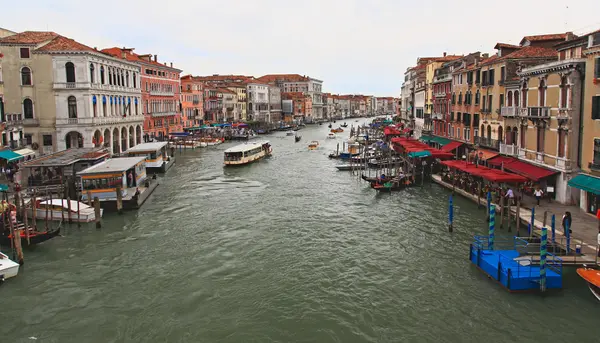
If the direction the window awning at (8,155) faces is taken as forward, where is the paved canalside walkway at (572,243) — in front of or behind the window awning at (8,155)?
in front

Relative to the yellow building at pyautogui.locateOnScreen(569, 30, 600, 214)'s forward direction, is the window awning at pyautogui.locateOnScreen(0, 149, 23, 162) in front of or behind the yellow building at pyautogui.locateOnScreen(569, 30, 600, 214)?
in front

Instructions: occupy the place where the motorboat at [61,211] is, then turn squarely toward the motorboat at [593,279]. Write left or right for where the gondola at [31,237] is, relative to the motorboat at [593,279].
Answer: right

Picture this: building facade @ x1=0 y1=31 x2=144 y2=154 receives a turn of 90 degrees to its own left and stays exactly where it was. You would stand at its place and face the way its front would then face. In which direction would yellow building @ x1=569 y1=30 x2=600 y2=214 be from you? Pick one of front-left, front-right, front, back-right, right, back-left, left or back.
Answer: right

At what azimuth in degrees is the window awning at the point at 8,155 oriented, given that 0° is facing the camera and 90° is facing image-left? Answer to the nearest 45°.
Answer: approximately 315°

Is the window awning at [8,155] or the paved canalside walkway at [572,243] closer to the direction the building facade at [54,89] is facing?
the paved canalside walkway

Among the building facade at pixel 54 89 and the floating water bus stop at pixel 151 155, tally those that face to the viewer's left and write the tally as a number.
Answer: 0

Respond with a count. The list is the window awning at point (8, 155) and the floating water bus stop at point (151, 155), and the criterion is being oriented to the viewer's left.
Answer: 0

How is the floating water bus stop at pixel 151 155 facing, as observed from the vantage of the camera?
facing the viewer and to the right of the viewer

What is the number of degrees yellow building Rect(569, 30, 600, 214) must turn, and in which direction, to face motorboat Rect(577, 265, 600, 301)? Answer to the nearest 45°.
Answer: approximately 45° to its left

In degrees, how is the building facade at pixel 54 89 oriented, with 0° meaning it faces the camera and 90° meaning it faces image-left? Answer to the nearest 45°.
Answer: approximately 315°

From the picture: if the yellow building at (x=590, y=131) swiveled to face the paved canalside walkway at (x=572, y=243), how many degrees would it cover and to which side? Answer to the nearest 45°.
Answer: approximately 45° to its left
